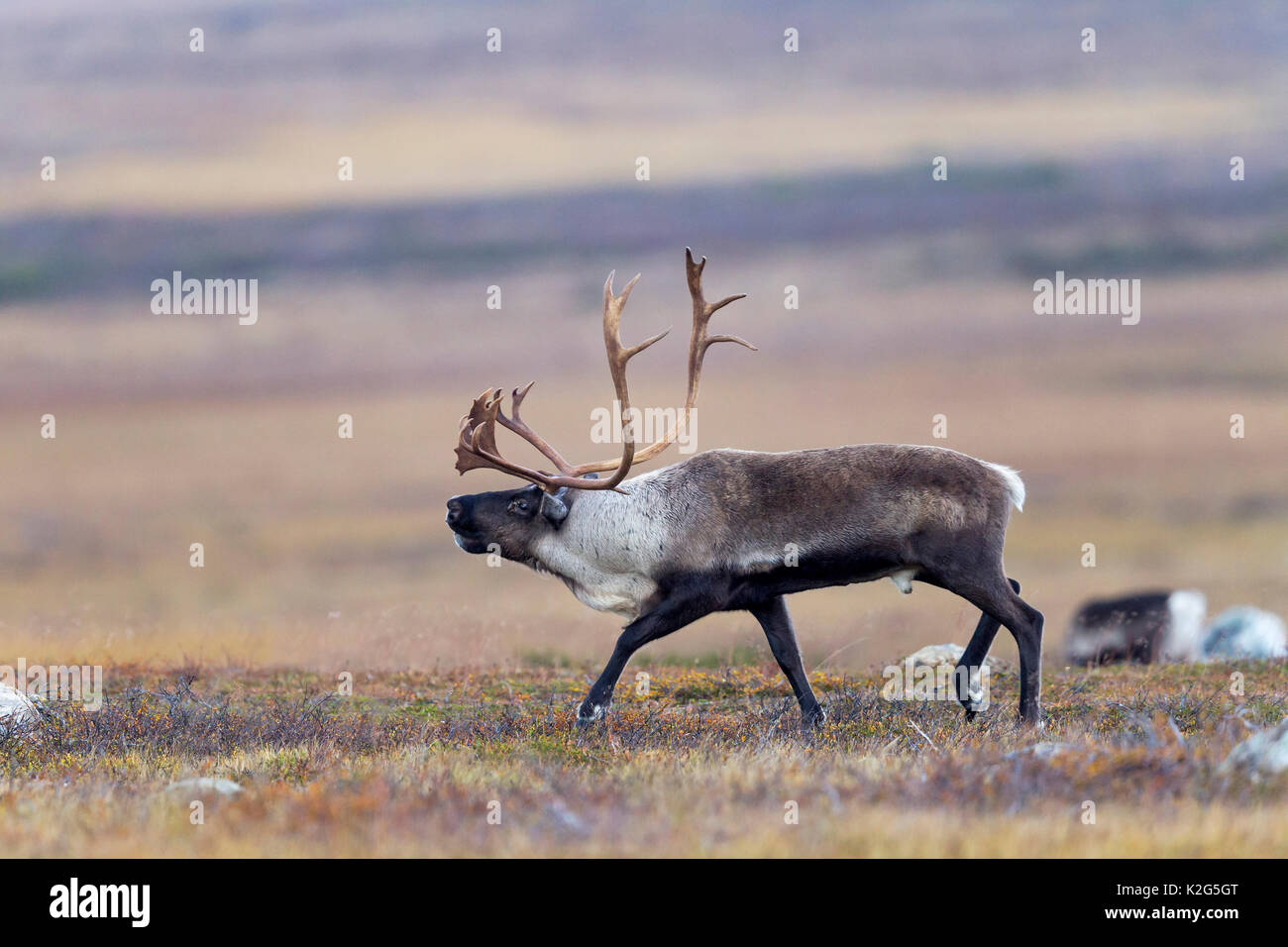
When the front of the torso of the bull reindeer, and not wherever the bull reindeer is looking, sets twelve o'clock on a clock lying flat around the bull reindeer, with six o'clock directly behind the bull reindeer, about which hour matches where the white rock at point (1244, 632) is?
The white rock is roughly at 4 o'clock from the bull reindeer.

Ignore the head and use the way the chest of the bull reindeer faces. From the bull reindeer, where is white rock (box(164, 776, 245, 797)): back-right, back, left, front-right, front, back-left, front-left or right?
front-left

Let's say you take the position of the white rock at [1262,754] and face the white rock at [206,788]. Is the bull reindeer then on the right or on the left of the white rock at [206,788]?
right

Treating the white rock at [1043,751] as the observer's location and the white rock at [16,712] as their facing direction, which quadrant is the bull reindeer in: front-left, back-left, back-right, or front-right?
front-right

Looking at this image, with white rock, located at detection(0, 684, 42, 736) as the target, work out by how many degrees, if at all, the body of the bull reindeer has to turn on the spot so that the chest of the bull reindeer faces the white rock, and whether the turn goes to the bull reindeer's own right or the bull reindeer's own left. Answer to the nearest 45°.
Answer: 0° — it already faces it

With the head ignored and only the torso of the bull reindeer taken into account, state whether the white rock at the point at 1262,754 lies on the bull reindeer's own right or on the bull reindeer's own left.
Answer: on the bull reindeer's own left

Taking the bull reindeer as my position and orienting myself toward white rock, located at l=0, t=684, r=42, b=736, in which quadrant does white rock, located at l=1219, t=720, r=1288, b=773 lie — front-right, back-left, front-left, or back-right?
back-left

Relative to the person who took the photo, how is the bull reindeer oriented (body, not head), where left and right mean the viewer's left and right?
facing to the left of the viewer

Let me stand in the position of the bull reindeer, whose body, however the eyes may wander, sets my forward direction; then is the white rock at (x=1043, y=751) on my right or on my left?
on my left

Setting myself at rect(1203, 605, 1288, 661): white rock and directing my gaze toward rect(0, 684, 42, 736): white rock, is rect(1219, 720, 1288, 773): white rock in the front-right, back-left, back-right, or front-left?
front-left
